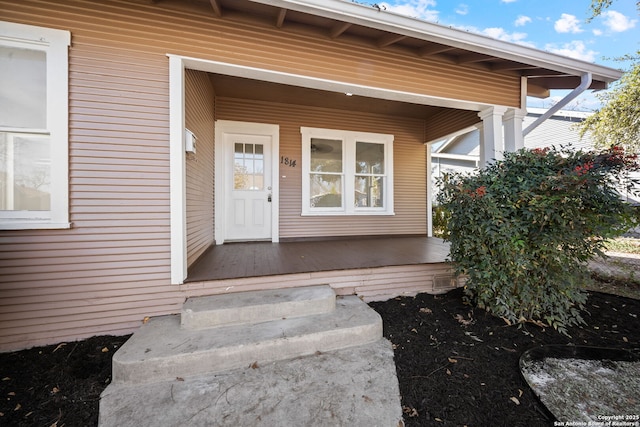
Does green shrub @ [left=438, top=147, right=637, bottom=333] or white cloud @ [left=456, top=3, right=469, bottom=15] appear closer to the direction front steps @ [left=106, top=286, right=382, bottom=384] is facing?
the green shrub

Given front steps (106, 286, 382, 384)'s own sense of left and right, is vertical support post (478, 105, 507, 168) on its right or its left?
on its left

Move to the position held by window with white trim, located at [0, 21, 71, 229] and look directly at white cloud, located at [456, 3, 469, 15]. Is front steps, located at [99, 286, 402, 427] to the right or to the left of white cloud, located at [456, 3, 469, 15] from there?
right

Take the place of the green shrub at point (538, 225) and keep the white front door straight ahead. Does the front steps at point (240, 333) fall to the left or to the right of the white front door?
left

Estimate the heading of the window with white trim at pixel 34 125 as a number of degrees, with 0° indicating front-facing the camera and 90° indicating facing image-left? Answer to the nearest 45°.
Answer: approximately 315°

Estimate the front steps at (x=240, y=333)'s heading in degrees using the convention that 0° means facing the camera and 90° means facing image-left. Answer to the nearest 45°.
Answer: approximately 315°

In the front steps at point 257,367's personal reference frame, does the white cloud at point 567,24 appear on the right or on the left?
on its left
